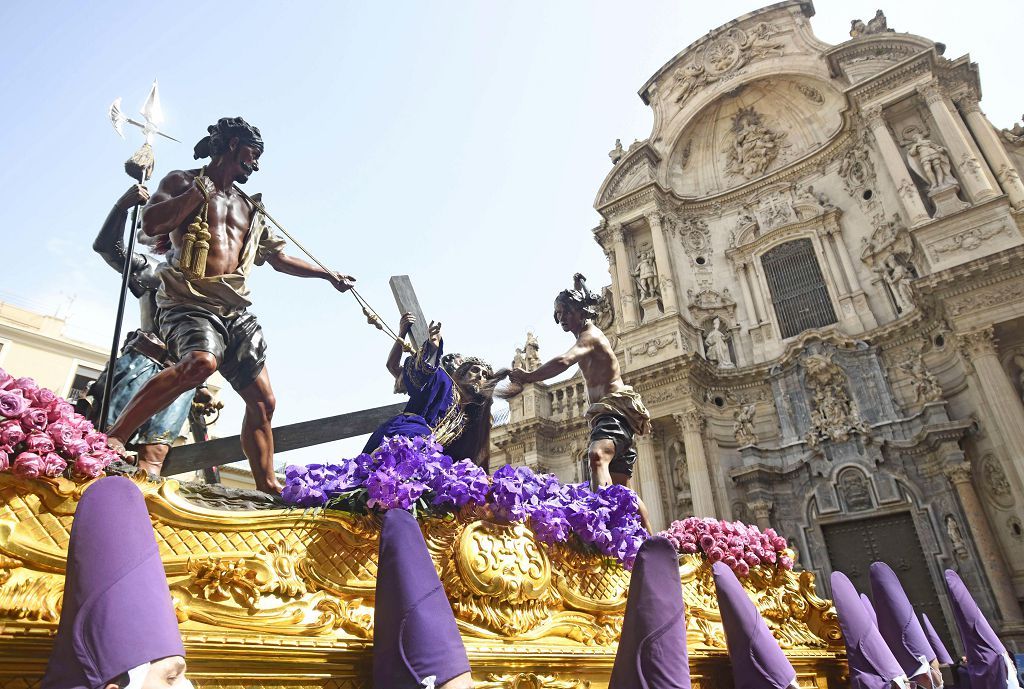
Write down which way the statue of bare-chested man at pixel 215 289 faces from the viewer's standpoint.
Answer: facing the viewer and to the right of the viewer

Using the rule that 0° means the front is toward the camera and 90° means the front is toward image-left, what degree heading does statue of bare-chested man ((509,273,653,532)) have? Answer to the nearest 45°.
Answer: approximately 90°

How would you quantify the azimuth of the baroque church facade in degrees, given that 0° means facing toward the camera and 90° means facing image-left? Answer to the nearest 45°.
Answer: approximately 45°

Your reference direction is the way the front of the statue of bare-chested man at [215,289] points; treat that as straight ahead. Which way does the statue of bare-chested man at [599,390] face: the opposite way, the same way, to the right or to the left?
the opposite way

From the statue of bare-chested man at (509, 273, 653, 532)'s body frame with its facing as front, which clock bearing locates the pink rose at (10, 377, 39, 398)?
The pink rose is roughly at 12 o'clock from the statue of bare-chested man.

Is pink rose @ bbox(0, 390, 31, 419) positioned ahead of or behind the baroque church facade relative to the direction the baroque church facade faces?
ahead

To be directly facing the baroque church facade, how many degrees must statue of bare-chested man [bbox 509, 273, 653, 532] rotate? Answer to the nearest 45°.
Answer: approximately 135° to its right

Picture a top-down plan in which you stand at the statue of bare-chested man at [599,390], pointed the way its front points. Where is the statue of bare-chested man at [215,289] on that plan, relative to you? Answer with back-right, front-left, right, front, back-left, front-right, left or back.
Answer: front-left

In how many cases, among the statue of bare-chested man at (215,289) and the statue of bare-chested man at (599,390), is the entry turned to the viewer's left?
1
